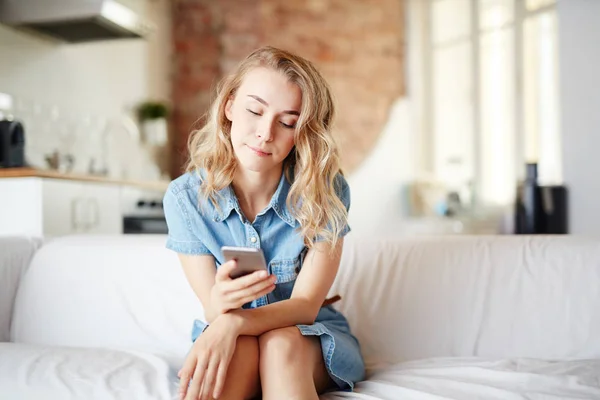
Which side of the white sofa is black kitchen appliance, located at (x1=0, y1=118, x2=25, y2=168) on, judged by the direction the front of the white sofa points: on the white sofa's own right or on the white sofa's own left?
on the white sofa's own right

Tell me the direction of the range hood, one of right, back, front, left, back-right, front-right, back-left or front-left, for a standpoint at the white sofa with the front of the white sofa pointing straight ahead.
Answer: back-right

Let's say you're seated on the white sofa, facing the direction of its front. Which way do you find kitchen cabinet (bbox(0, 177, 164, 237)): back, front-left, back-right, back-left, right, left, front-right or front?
back-right

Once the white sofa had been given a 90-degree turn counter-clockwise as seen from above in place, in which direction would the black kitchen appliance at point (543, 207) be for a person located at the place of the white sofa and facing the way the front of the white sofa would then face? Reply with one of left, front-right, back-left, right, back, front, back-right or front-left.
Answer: front-left

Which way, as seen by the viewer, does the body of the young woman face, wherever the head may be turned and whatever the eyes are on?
toward the camera

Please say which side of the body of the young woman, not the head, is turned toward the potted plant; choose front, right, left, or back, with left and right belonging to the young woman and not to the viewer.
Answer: back

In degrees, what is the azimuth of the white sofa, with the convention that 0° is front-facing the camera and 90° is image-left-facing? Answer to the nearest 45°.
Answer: approximately 0°

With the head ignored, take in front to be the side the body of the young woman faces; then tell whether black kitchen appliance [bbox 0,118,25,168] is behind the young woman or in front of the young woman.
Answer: behind

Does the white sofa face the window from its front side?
no

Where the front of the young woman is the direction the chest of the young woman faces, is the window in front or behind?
behind

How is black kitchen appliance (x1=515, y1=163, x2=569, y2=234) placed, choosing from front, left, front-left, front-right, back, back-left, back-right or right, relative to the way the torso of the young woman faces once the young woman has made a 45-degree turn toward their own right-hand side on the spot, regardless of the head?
back
